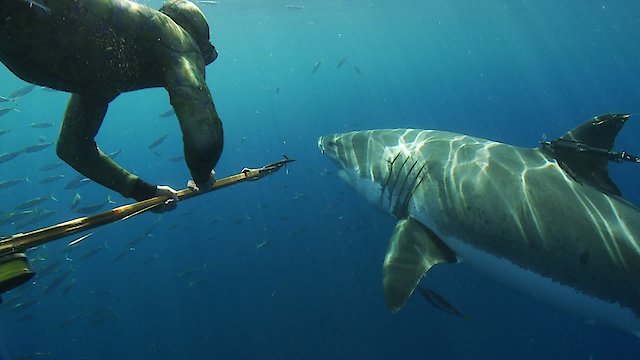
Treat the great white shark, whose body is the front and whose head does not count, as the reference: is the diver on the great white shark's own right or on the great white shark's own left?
on the great white shark's own left

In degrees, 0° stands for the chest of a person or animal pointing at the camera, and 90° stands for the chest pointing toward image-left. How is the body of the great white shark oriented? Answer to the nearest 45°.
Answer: approximately 135°
